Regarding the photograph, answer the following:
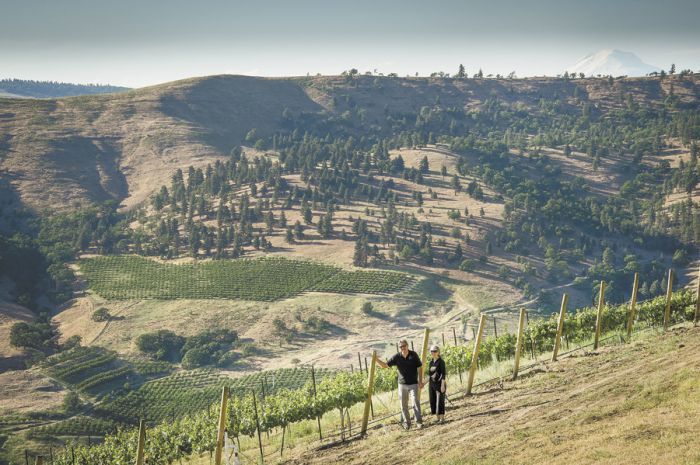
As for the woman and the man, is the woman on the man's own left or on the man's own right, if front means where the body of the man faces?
on the man's own left

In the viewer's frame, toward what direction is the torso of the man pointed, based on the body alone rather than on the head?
toward the camera
